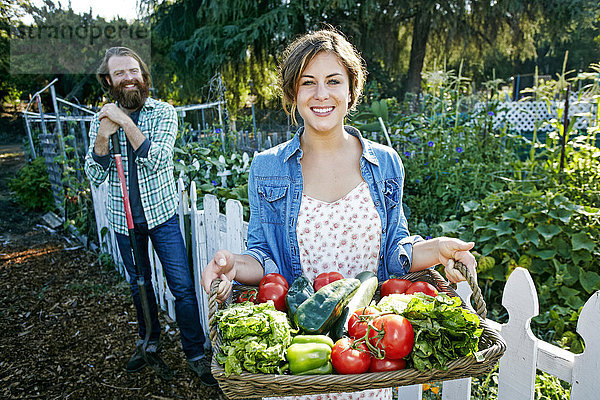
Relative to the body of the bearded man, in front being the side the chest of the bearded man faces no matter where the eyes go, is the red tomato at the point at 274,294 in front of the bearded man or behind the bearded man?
in front

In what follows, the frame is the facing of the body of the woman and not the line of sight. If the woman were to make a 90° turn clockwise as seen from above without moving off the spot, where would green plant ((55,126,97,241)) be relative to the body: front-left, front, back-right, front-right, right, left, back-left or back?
front-right

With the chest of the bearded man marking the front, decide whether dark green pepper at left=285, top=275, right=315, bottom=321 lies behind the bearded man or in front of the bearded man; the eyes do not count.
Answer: in front

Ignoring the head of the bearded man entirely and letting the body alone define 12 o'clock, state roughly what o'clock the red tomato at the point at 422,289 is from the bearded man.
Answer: The red tomato is roughly at 11 o'clock from the bearded man.

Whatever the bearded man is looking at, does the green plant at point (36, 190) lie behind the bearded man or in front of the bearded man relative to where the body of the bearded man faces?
behind

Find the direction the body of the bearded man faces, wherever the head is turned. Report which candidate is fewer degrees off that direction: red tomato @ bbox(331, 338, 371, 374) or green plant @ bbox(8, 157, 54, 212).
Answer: the red tomato

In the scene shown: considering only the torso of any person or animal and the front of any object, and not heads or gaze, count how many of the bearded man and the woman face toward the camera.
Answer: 2

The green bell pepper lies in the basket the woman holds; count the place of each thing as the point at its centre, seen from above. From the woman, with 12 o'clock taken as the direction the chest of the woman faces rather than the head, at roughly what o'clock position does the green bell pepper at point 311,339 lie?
The green bell pepper is roughly at 12 o'clock from the woman.

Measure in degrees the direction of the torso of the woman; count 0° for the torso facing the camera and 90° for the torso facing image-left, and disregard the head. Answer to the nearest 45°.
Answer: approximately 0°

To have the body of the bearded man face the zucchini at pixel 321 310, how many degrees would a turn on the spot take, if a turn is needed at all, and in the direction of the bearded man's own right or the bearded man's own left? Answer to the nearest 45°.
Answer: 0° — they already face it

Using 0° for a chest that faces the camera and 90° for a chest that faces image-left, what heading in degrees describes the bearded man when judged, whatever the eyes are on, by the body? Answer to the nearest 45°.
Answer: approximately 0°
